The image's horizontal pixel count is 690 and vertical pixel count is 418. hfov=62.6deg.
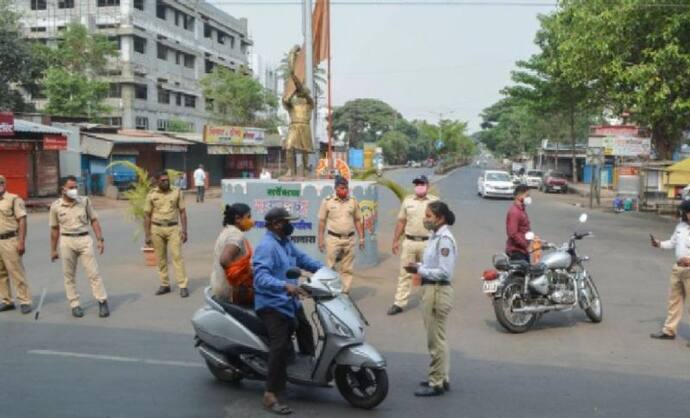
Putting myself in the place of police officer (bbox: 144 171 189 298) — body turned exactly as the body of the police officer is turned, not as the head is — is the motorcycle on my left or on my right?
on my left

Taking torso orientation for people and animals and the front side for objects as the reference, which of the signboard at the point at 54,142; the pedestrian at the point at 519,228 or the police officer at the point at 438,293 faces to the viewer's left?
the police officer

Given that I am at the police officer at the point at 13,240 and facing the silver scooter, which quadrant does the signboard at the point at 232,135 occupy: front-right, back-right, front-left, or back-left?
back-left

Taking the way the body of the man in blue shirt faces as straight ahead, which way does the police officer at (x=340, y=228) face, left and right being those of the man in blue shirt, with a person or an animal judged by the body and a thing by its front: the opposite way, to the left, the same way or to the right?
to the right

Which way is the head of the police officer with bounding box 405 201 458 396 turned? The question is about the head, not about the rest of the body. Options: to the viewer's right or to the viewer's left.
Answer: to the viewer's left

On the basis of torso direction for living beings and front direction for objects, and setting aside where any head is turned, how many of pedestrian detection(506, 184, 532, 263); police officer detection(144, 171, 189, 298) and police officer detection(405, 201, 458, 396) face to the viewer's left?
1

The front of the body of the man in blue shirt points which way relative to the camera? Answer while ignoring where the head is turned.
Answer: to the viewer's right

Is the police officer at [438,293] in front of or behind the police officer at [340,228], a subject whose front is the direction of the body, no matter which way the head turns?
in front

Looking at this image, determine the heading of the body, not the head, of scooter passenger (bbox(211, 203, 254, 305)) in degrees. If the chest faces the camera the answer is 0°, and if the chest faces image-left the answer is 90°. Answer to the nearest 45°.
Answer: approximately 270°

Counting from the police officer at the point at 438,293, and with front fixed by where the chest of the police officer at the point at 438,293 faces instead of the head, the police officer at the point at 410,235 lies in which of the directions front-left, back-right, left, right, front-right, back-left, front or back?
right
